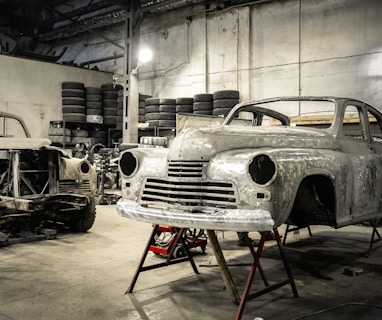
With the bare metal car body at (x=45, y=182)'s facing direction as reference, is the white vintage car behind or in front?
in front

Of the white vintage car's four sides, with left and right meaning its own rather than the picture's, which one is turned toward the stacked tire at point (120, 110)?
right

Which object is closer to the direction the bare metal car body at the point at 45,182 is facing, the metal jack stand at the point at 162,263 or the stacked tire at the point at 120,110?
the metal jack stand

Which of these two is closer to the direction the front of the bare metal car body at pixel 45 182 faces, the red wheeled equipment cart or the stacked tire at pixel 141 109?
the red wheeled equipment cart

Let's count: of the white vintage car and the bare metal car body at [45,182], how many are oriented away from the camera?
0

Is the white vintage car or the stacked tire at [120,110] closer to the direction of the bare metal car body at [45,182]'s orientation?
the white vintage car

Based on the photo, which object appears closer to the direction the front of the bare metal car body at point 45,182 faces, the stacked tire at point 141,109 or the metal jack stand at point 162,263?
the metal jack stand

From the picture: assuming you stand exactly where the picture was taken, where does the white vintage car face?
facing the viewer and to the left of the viewer

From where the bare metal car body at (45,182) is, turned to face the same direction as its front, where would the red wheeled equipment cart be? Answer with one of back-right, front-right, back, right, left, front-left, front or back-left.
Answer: front

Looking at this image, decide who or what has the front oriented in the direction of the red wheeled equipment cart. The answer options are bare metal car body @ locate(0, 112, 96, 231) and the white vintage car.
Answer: the bare metal car body
